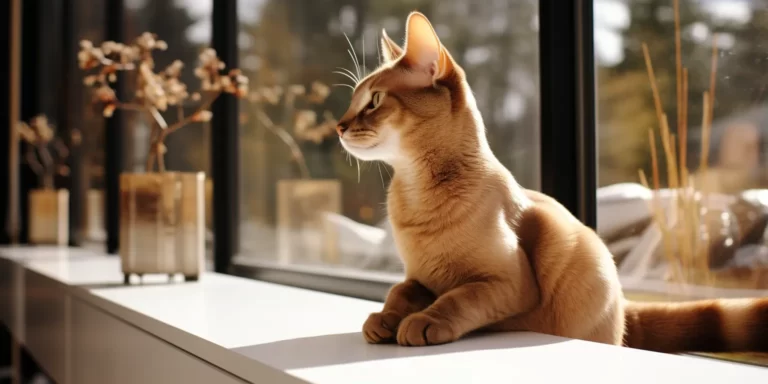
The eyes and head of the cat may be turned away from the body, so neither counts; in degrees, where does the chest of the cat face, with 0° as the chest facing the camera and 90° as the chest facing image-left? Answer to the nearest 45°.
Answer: approximately 90°

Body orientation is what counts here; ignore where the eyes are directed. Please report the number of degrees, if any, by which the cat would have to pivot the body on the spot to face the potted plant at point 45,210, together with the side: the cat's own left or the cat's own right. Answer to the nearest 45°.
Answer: approximately 45° to the cat's own right
